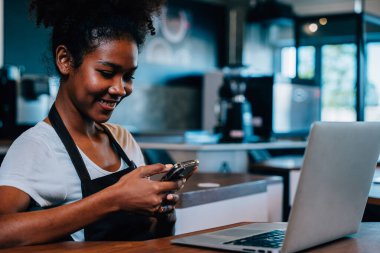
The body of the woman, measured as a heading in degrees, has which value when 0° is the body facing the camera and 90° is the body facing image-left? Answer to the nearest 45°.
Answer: approximately 315°

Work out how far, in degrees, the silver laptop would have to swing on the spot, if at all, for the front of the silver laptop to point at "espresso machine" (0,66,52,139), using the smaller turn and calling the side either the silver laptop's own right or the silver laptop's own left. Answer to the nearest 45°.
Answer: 0° — it already faces it

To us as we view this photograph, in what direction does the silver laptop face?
facing away from the viewer and to the left of the viewer

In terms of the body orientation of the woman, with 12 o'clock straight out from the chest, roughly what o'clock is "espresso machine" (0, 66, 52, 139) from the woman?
The espresso machine is roughly at 7 o'clock from the woman.

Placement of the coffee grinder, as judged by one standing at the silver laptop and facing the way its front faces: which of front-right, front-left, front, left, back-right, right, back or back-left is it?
front-right

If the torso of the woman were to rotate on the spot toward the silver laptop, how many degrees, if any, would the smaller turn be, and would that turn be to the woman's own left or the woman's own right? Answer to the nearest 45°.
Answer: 0° — they already face it

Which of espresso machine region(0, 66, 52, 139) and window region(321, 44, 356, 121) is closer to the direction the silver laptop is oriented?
the espresso machine

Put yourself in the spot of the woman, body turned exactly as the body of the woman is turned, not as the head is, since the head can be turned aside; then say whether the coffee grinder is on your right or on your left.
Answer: on your left

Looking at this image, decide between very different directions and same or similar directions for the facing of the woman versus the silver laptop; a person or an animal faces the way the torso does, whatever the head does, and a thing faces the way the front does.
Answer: very different directions

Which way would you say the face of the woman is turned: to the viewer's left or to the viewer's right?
to the viewer's right

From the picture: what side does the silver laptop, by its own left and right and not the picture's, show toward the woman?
front

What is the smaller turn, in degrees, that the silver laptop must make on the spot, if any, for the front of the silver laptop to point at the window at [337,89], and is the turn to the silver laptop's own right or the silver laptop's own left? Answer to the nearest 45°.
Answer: approximately 45° to the silver laptop's own right
